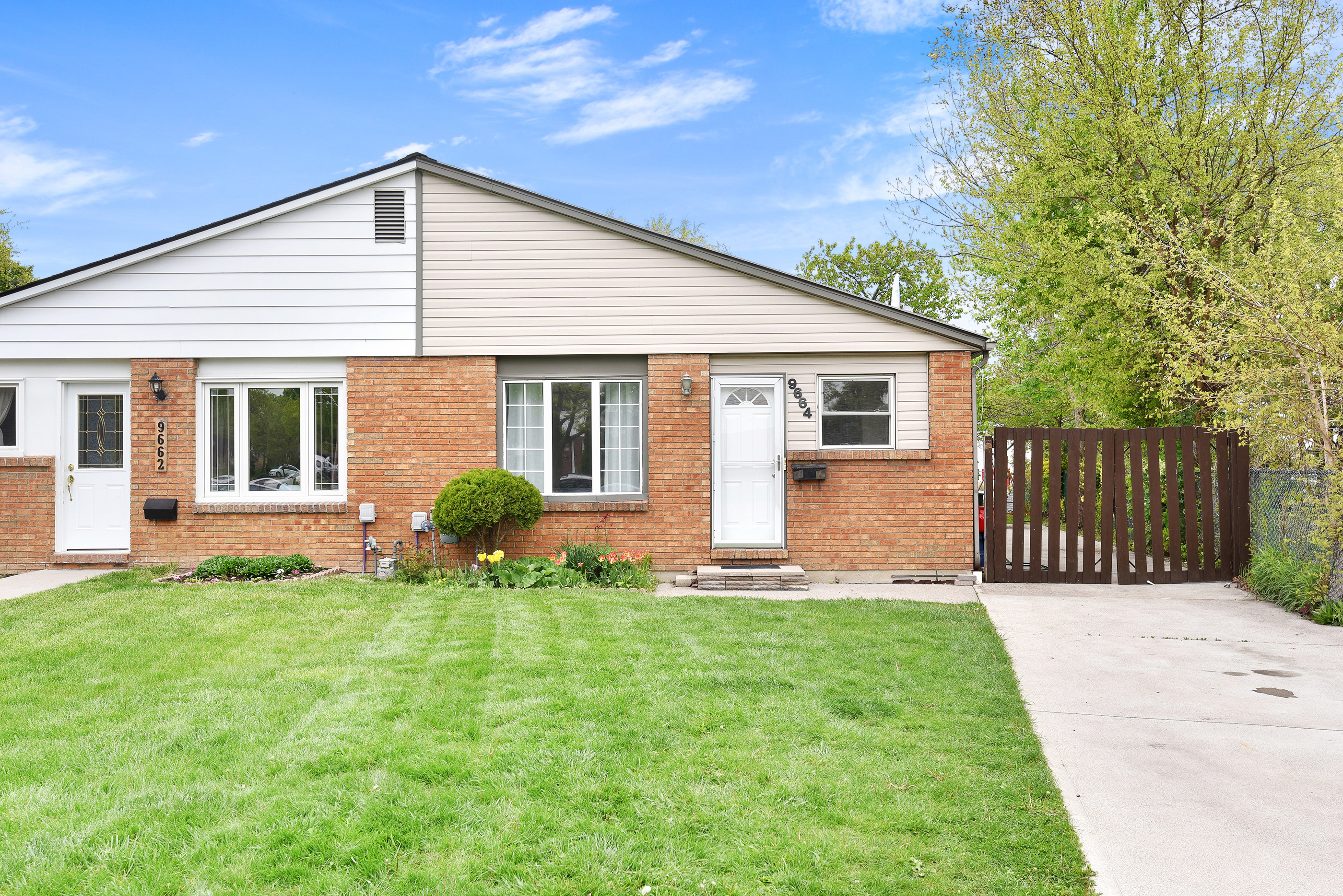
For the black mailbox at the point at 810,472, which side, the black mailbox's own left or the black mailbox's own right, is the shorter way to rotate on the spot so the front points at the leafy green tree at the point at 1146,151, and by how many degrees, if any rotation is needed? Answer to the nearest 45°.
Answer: approximately 135° to the black mailbox's own left

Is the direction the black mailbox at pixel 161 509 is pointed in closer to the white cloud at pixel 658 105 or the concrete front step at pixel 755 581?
the concrete front step

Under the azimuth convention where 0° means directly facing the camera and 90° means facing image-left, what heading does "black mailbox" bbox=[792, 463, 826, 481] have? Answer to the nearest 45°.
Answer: approximately 0°

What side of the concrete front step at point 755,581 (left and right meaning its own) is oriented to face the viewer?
front

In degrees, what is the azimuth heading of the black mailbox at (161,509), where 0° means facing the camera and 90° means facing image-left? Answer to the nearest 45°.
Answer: approximately 0°

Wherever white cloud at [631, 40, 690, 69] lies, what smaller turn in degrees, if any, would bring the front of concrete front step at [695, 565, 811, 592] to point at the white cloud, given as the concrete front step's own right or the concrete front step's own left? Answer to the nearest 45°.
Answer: approximately 180°

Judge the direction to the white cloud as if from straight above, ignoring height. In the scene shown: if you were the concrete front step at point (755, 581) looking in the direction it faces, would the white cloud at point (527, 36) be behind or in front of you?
behind

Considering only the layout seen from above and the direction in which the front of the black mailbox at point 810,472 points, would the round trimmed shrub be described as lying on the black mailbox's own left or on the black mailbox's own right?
on the black mailbox's own right

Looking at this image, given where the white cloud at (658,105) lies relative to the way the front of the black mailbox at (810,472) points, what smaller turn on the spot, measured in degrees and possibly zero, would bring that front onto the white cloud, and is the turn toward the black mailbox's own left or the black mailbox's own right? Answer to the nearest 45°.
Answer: approximately 180°

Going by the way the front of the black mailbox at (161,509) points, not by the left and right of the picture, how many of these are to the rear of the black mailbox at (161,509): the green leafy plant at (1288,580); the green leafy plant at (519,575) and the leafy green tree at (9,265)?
1

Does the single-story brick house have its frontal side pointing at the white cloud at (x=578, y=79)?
no

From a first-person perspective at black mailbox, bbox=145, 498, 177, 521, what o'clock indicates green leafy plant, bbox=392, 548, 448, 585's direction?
The green leafy plant is roughly at 10 o'clock from the black mailbox.

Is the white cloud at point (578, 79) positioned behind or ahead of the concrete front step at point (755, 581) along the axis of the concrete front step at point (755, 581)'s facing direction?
behind

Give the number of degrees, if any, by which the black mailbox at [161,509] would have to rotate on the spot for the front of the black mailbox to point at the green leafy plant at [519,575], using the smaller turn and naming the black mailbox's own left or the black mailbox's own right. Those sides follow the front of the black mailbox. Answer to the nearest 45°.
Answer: approximately 45° to the black mailbox's own left

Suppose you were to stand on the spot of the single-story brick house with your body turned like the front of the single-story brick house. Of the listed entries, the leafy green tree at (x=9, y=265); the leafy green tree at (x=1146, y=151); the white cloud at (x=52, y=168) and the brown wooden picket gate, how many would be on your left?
2

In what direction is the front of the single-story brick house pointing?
toward the camera
